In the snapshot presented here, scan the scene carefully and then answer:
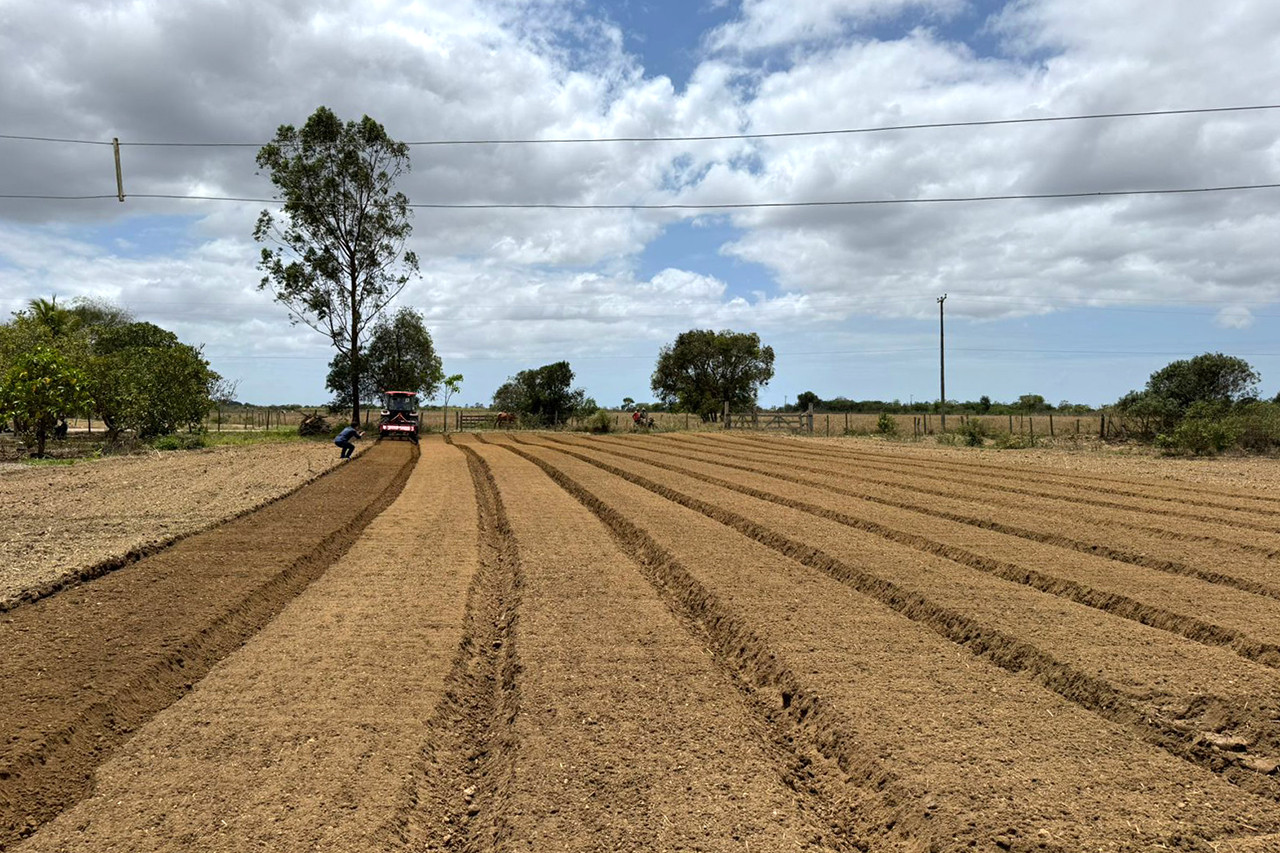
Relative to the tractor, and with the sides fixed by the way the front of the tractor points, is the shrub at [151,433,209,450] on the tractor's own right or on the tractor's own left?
on the tractor's own left

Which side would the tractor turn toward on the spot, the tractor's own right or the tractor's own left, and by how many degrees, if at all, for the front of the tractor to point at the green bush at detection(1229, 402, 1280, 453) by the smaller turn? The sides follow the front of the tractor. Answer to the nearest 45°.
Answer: approximately 135° to the tractor's own right

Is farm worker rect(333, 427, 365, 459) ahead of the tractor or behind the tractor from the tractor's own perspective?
behind

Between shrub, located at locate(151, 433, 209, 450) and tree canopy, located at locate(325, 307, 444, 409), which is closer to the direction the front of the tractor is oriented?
the tree canopy

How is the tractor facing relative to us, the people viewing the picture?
facing away from the viewer

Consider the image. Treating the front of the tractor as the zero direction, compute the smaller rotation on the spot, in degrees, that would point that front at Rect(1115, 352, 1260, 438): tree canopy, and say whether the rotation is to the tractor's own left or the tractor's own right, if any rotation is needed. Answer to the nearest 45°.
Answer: approximately 90° to the tractor's own right

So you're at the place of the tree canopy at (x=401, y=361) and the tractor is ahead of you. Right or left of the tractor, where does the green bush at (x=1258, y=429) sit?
left

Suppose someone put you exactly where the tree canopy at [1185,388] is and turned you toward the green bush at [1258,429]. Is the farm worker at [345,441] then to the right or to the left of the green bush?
right
